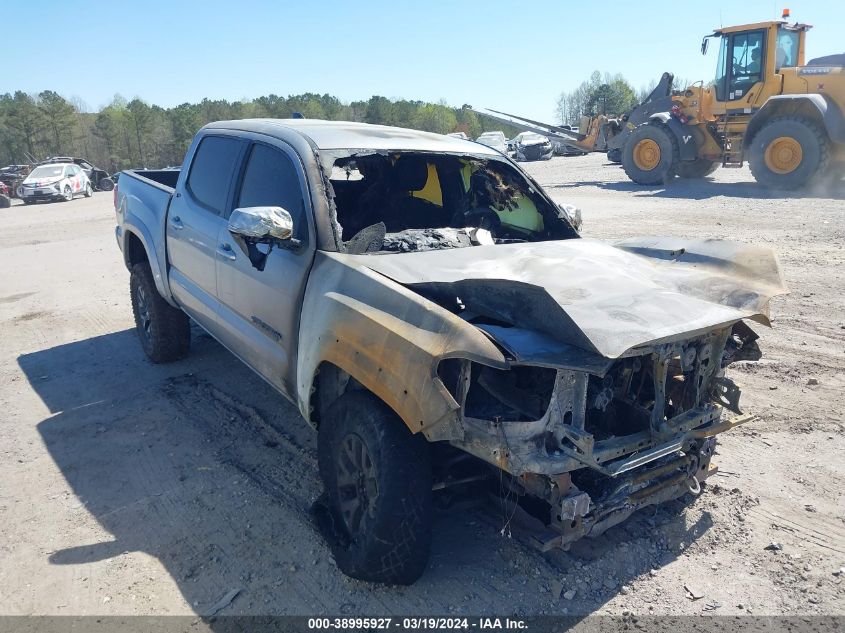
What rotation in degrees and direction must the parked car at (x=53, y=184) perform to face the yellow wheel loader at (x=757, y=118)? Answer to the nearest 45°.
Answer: approximately 90° to its left

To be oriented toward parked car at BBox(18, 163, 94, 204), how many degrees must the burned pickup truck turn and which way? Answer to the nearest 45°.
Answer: approximately 180°

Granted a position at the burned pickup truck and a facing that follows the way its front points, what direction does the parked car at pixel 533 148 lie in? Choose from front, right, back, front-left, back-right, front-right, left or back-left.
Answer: back-left

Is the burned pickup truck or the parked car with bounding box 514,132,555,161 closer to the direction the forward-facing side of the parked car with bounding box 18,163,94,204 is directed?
the burned pickup truck

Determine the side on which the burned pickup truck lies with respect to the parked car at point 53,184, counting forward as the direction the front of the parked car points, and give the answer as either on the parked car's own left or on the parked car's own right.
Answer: on the parked car's own left

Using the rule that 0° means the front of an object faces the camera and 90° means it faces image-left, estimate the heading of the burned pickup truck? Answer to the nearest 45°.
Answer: approximately 315°

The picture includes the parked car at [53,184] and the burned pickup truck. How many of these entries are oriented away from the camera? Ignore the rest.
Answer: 0

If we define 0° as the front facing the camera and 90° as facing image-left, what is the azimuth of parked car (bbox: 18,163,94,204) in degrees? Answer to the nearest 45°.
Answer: approximately 45°

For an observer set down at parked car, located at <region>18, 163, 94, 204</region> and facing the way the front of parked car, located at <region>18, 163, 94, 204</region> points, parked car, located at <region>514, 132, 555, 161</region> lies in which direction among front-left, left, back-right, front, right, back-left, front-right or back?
back-left
